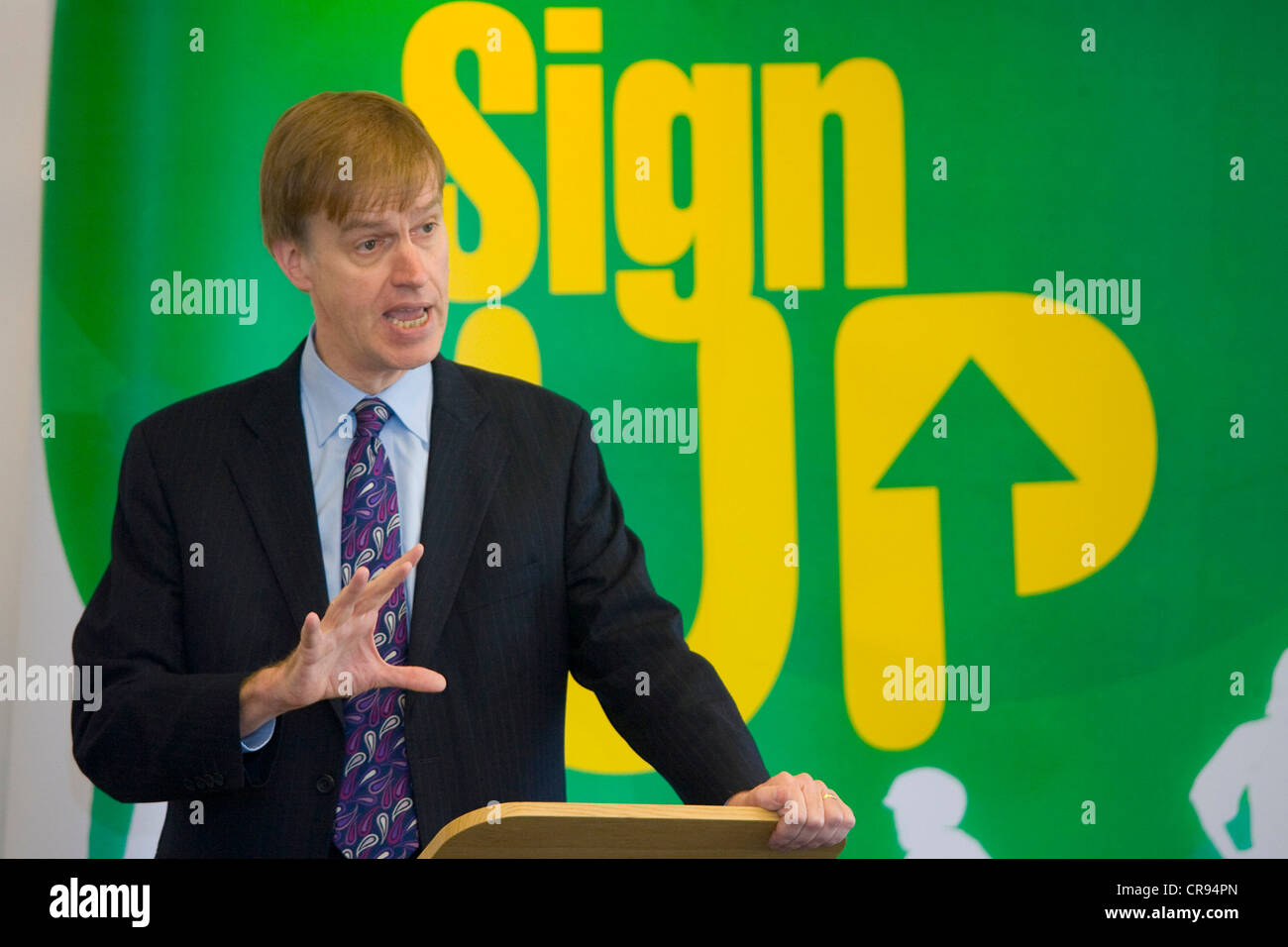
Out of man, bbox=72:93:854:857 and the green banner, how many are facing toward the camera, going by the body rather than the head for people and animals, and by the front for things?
2

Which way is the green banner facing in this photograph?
toward the camera

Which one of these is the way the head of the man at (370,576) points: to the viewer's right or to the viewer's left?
to the viewer's right

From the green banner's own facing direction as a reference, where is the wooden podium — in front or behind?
in front

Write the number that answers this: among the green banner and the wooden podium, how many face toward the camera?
2

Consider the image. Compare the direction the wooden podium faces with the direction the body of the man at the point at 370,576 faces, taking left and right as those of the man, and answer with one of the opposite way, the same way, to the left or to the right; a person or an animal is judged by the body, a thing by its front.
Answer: the same way

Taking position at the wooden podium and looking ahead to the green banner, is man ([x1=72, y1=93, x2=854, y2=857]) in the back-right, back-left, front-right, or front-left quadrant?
front-left

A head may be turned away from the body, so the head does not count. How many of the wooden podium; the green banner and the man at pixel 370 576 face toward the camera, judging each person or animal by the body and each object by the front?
3

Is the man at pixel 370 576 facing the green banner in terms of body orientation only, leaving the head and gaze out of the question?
no

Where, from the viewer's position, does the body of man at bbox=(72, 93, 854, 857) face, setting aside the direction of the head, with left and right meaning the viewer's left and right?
facing the viewer

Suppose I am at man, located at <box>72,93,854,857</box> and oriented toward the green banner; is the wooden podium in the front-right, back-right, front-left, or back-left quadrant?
back-right

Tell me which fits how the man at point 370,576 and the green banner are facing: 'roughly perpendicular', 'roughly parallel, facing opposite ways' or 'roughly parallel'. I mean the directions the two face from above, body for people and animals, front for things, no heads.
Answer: roughly parallel
